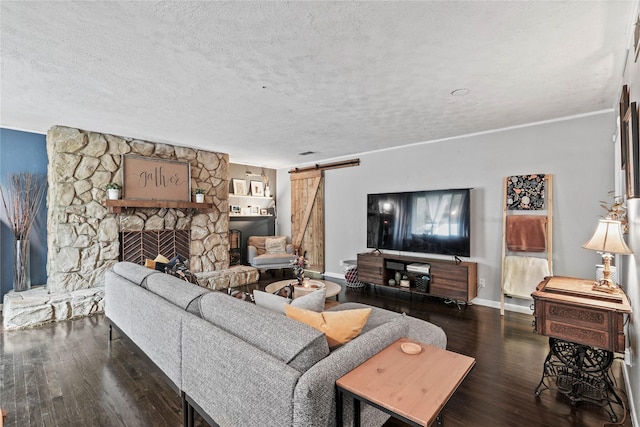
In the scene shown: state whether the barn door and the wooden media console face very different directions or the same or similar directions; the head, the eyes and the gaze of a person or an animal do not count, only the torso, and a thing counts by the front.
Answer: same or similar directions

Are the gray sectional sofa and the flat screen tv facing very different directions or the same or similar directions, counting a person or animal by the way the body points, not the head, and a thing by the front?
very different directions

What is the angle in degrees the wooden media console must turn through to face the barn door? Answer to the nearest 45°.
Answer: approximately 90° to its right

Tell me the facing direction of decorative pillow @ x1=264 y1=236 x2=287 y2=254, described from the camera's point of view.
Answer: facing the viewer

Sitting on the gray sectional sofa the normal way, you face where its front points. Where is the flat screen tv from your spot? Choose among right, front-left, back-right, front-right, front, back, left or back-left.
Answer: front

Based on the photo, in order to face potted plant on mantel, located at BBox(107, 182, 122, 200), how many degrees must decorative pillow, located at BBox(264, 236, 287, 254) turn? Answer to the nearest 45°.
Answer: approximately 45° to its right

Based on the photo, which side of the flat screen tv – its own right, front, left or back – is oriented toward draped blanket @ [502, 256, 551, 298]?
left

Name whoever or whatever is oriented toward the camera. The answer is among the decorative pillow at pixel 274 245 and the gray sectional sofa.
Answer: the decorative pillow

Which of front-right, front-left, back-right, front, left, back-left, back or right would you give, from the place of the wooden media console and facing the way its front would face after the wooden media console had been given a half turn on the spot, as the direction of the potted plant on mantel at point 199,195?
back-left

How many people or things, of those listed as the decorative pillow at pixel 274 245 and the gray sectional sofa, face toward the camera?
1

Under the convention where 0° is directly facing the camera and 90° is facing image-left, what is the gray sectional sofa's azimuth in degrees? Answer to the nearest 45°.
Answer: approximately 225°

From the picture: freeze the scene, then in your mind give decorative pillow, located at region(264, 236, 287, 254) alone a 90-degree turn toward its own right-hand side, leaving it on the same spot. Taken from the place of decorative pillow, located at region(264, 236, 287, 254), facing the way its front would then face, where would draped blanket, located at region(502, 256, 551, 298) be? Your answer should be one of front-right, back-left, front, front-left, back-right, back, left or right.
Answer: back-left

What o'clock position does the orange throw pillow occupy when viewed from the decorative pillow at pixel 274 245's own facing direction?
The orange throw pillow is roughly at 12 o'clock from the decorative pillow.

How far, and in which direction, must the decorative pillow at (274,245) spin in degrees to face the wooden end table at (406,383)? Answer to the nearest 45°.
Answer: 0° — it already faces it

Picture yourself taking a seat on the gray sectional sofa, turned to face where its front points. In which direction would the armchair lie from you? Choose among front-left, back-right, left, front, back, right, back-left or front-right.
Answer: front-left

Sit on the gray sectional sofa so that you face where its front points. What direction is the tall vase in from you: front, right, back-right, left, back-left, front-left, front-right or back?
left

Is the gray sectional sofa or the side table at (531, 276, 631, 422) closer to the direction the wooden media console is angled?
the gray sectional sofa

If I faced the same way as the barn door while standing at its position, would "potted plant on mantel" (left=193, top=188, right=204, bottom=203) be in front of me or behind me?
in front

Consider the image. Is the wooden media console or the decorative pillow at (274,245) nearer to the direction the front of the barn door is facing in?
the decorative pillow

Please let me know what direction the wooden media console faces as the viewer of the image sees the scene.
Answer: facing the viewer and to the left of the viewer
